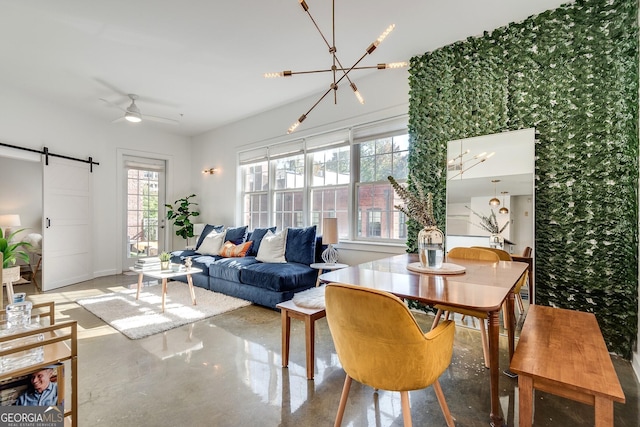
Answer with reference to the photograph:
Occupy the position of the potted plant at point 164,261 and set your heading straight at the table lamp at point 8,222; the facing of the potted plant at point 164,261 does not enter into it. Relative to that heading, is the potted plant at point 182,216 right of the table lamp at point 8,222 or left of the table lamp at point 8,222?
right

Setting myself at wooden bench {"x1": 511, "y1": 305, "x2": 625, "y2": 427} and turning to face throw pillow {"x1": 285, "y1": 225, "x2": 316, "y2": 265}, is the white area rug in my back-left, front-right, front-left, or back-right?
front-left

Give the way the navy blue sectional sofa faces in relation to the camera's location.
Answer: facing the viewer and to the left of the viewer

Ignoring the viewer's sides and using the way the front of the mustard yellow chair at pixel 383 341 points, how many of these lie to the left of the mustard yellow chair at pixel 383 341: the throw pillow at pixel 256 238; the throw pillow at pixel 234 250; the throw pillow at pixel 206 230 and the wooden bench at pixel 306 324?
4

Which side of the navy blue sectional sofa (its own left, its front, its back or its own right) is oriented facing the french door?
right

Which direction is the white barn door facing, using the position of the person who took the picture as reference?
facing the viewer and to the right of the viewer

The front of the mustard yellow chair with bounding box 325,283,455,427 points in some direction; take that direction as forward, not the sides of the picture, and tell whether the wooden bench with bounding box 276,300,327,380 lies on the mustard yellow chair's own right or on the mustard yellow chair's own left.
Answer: on the mustard yellow chair's own left

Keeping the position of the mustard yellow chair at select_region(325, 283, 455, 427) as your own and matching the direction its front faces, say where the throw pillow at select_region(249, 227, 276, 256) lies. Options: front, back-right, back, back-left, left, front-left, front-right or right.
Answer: left

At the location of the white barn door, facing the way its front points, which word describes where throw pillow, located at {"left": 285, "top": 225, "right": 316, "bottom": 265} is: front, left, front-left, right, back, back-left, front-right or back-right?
front

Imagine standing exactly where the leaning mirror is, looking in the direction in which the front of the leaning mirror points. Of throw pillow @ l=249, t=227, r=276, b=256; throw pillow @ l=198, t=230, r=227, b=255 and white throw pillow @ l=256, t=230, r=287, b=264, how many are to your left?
0

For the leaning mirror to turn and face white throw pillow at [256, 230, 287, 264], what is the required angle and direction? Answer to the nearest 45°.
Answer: approximately 45° to its right

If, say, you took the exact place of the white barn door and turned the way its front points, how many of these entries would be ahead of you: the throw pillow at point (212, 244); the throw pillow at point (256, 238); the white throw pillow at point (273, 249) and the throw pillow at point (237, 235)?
4

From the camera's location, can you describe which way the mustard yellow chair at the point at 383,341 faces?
facing away from the viewer and to the right of the viewer

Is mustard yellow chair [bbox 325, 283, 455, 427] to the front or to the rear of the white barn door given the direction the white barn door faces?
to the front

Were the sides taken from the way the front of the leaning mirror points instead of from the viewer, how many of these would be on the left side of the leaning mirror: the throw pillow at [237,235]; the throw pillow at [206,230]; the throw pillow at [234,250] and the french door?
0

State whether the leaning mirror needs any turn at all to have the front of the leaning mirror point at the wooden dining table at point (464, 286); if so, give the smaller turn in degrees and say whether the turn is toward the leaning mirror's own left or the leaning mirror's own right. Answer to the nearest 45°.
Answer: approximately 45° to the leaning mirror's own left

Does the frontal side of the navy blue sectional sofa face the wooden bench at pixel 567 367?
no

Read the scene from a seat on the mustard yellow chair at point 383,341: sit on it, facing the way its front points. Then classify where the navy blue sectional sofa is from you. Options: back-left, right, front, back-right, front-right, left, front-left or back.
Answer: left

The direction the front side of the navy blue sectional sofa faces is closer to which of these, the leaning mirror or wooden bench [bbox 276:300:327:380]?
the wooden bench

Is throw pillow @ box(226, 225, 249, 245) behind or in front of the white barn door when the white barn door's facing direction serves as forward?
in front

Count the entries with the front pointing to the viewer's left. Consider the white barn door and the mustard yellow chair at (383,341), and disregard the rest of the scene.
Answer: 0

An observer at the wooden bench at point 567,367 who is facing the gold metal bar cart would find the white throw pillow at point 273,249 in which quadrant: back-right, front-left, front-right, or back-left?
front-right
